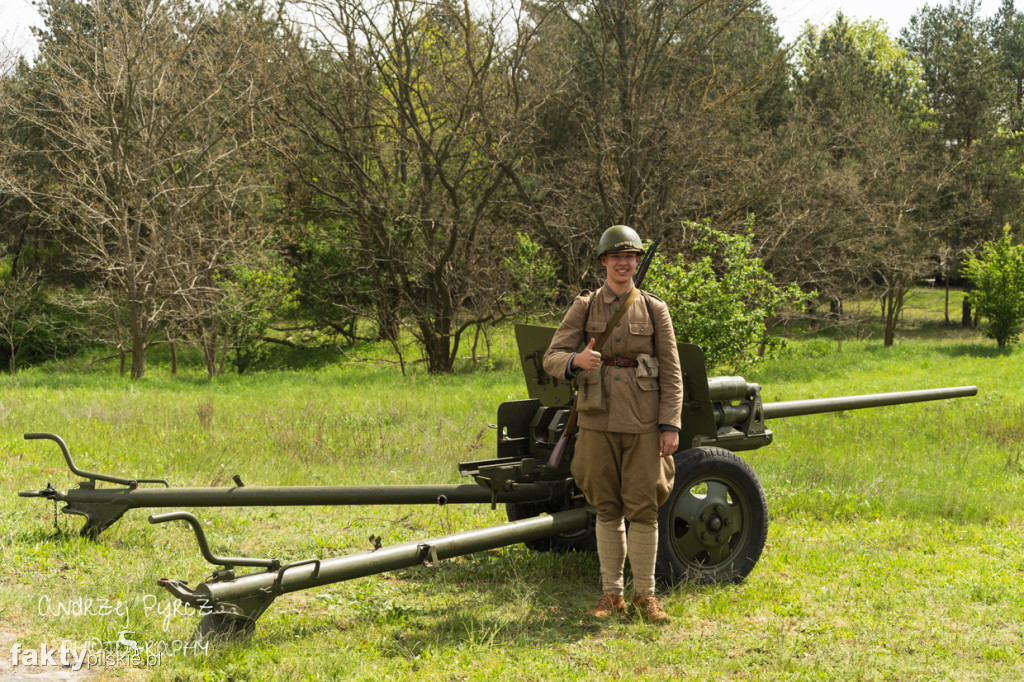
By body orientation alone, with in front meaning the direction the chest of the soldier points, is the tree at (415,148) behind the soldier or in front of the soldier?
behind

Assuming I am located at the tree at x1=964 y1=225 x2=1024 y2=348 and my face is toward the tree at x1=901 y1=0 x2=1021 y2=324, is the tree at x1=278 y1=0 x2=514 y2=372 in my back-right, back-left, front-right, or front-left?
back-left

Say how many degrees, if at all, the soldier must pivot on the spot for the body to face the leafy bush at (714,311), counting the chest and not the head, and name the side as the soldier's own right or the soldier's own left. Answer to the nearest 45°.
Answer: approximately 180°

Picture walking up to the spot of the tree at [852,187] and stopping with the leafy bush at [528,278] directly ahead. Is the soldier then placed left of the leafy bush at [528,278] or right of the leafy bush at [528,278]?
left

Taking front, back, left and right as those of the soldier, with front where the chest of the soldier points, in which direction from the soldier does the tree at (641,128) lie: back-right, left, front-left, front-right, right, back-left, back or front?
back

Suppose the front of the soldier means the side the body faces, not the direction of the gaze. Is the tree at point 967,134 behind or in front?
behind

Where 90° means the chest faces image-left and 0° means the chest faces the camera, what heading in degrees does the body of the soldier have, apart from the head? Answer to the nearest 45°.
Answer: approximately 0°

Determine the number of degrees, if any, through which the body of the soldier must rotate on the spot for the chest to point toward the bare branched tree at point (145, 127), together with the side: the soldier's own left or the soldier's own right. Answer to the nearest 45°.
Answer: approximately 135° to the soldier's own right

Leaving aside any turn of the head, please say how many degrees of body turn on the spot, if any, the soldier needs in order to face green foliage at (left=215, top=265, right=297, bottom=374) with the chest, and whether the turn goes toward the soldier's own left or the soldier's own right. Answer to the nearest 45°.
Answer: approximately 135° to the soldier's own right
